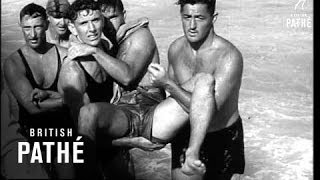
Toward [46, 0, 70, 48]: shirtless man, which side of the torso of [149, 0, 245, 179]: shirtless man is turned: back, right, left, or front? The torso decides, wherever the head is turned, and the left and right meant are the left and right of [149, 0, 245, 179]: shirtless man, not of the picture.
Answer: right

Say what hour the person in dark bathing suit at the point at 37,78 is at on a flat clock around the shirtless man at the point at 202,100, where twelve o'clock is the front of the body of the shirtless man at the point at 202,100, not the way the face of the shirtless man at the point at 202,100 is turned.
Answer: the person in dark bathing suit at the point at 37,78 is roughly at 2 o'clock from the shirtless man at the point at 202,100.
